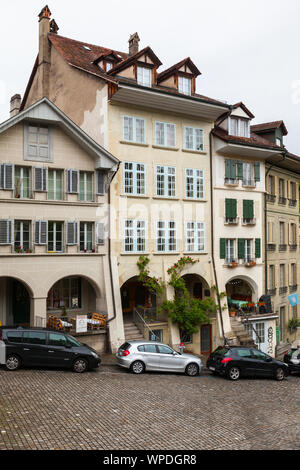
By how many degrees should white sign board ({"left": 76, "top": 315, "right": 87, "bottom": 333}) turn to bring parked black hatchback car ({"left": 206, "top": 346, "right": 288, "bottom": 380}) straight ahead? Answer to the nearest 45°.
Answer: approximately 90° to its left

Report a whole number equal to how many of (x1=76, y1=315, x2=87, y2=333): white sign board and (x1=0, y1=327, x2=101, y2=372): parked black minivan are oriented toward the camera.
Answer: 1

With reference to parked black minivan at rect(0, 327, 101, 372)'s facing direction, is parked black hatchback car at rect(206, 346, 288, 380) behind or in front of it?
in front

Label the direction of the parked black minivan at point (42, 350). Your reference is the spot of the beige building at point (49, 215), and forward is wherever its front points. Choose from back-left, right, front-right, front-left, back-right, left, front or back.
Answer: front

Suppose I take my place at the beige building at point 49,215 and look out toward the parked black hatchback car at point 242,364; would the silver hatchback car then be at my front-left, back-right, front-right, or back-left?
front-right

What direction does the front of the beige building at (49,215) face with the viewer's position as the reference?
facing the viewer

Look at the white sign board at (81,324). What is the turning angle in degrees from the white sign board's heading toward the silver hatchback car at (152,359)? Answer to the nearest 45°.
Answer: approximately 45° to its left

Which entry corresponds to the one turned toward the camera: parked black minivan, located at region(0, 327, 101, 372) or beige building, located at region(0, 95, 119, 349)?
the beige building

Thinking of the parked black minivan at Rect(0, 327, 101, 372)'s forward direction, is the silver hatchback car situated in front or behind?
in front

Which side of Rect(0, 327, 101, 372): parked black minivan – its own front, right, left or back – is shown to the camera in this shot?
right

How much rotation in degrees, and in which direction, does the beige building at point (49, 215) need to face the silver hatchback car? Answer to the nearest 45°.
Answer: approximately 45° to its left

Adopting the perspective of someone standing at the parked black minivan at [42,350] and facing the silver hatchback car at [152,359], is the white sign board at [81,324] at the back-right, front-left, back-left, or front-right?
front-left

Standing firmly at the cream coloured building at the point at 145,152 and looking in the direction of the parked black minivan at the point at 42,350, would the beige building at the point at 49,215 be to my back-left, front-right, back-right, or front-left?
front-right
